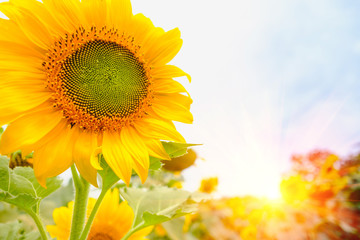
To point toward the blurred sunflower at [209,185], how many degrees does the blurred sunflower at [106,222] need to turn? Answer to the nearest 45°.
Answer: approximately 135° to its left

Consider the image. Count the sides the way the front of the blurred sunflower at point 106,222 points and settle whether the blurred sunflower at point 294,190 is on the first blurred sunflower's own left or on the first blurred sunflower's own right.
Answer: on the first blurred sunflower's own left

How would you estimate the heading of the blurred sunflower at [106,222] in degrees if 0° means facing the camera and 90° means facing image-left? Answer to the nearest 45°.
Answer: approximately 0°
